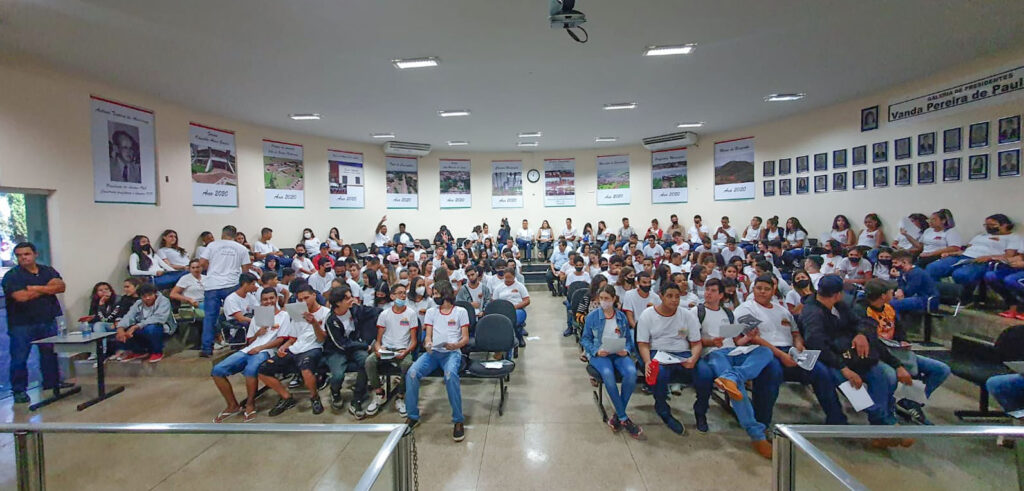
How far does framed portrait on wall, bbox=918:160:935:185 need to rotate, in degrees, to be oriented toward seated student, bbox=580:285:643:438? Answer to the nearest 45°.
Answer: approximately 45° to its left

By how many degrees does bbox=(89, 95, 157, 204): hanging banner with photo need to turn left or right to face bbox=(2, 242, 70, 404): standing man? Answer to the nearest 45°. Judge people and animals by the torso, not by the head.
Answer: approximately 45° to its right

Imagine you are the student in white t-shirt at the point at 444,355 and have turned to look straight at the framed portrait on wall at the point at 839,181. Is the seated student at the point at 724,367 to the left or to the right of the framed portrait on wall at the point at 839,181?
right

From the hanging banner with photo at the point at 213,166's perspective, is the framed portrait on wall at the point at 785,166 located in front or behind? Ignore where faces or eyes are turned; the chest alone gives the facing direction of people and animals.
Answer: in front

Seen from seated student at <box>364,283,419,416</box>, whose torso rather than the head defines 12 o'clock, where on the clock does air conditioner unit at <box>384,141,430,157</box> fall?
The air conditioner unit is roughly at 6 o'clock from the seated student.

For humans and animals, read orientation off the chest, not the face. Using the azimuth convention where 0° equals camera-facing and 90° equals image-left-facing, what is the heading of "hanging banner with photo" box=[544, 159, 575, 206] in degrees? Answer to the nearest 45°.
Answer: approximately 0°

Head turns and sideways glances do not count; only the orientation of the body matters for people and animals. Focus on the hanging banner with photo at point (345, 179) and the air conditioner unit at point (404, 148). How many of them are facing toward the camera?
2

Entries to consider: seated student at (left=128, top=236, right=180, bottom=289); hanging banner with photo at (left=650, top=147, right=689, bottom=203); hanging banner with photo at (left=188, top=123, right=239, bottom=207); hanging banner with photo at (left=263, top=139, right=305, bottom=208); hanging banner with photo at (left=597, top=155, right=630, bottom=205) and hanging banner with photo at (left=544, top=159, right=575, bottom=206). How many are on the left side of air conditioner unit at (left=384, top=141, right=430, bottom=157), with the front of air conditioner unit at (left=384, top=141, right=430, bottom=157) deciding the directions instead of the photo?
3
